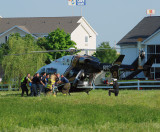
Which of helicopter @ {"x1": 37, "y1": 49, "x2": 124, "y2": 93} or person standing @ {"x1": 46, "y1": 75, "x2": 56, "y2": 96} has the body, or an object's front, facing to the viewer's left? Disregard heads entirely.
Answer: the helicopter

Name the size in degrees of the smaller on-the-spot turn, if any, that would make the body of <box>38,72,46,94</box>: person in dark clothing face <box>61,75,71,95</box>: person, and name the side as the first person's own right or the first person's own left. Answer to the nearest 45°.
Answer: approximately 45° to the first person's own right

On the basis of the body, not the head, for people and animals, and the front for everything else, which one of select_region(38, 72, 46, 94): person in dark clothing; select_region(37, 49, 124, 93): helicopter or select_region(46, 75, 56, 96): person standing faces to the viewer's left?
the helicopter

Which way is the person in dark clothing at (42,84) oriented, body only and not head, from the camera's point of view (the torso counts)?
to the viewer's right

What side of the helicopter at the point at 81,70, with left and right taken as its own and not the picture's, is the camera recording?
left
